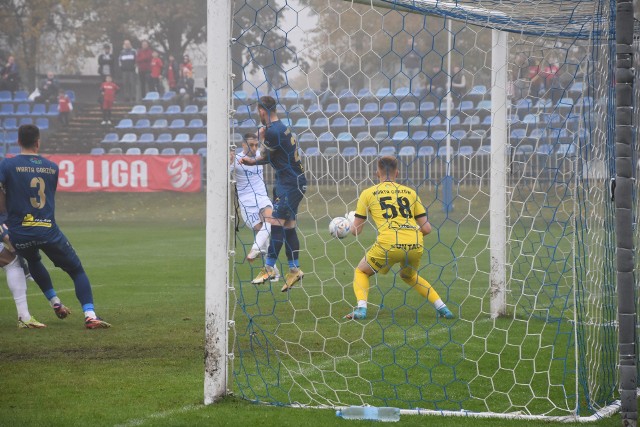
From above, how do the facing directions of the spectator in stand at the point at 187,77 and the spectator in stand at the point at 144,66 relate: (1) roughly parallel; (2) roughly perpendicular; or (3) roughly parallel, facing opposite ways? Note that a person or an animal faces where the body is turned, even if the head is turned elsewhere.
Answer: roughly parallel

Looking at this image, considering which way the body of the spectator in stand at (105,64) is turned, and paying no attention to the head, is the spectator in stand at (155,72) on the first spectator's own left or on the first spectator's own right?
on the first spectator's own left

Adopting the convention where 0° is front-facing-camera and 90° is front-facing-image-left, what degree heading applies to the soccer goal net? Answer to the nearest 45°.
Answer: approximately 135°

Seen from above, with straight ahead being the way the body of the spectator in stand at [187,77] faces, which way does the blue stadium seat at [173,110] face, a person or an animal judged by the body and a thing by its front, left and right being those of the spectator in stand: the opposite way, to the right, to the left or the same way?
the same way

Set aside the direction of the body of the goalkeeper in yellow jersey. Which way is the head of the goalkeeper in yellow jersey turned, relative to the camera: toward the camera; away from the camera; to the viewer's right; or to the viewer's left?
away from the camera

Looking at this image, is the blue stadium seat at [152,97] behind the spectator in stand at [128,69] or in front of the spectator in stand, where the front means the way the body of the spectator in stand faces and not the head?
in front

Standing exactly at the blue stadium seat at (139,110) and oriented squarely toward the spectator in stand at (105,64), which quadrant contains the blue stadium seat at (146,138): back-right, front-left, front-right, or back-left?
back-left

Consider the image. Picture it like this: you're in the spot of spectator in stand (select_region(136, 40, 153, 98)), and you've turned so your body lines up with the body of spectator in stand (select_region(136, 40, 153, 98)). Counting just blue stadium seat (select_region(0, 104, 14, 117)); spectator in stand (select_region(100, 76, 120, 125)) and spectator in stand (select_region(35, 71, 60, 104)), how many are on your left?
0

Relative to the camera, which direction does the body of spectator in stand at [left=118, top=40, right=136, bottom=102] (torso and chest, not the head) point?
toward the camera

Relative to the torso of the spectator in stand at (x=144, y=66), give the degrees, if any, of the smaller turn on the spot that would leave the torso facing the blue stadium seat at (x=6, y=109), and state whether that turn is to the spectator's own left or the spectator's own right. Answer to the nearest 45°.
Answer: approximately 90° to the spectator's own right

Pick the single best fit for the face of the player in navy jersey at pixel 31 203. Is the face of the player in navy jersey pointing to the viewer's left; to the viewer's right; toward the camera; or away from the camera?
away from the camera

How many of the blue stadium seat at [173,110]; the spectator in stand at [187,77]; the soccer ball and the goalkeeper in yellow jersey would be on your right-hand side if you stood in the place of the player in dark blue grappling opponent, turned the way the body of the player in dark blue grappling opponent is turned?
2

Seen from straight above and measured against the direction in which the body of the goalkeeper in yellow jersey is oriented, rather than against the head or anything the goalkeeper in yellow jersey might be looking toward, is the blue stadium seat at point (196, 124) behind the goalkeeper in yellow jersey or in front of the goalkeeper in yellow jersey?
in front

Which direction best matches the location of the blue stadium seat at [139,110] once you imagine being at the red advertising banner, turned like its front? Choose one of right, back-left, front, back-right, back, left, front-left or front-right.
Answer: back

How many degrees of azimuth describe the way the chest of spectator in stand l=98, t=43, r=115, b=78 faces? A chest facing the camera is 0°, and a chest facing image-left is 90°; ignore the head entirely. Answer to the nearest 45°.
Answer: approximately 0°
